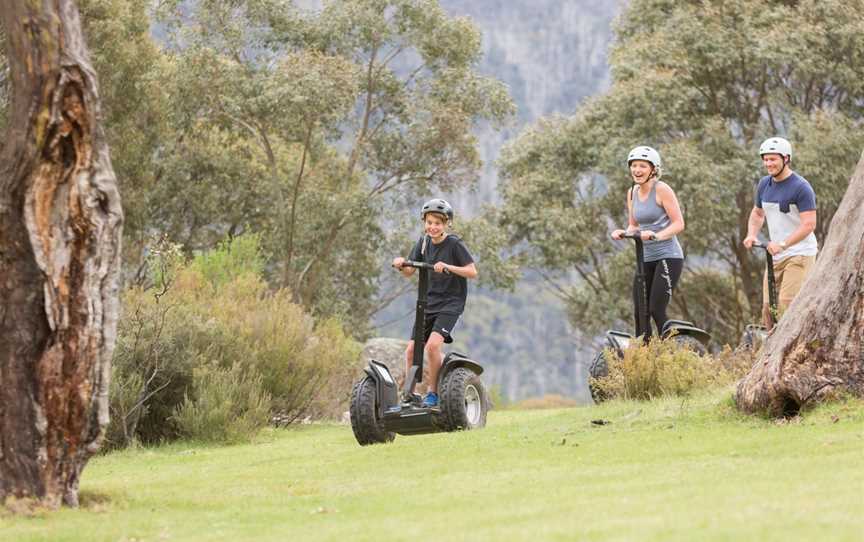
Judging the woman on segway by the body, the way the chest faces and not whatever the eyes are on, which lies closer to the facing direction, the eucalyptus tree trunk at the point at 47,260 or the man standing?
the eucalyptus tree trunk

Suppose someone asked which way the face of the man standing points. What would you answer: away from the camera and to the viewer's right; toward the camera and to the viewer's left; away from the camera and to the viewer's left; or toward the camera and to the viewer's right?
toward the camera and to the viewer's left

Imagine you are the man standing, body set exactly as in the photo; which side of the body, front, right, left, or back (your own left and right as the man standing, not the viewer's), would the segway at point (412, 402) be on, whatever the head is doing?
front

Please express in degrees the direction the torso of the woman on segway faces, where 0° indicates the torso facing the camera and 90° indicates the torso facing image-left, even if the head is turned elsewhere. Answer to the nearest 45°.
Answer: approximately 45°

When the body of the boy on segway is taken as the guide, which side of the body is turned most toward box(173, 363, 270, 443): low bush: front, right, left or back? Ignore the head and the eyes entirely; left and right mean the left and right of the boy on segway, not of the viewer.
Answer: right

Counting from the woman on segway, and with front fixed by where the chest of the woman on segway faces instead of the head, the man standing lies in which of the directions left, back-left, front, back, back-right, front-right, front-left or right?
back-left

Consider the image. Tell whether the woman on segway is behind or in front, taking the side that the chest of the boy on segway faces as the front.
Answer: behind

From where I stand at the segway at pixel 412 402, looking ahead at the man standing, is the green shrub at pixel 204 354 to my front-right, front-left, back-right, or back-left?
back-left

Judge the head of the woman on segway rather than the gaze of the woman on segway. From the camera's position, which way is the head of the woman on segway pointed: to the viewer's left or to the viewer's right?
to the viewer's left

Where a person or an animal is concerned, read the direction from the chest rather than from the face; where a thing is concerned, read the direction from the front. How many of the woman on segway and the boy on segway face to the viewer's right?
0

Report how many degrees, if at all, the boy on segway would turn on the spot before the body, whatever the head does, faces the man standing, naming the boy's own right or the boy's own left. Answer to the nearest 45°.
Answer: approximately 135° to the boy's own left
